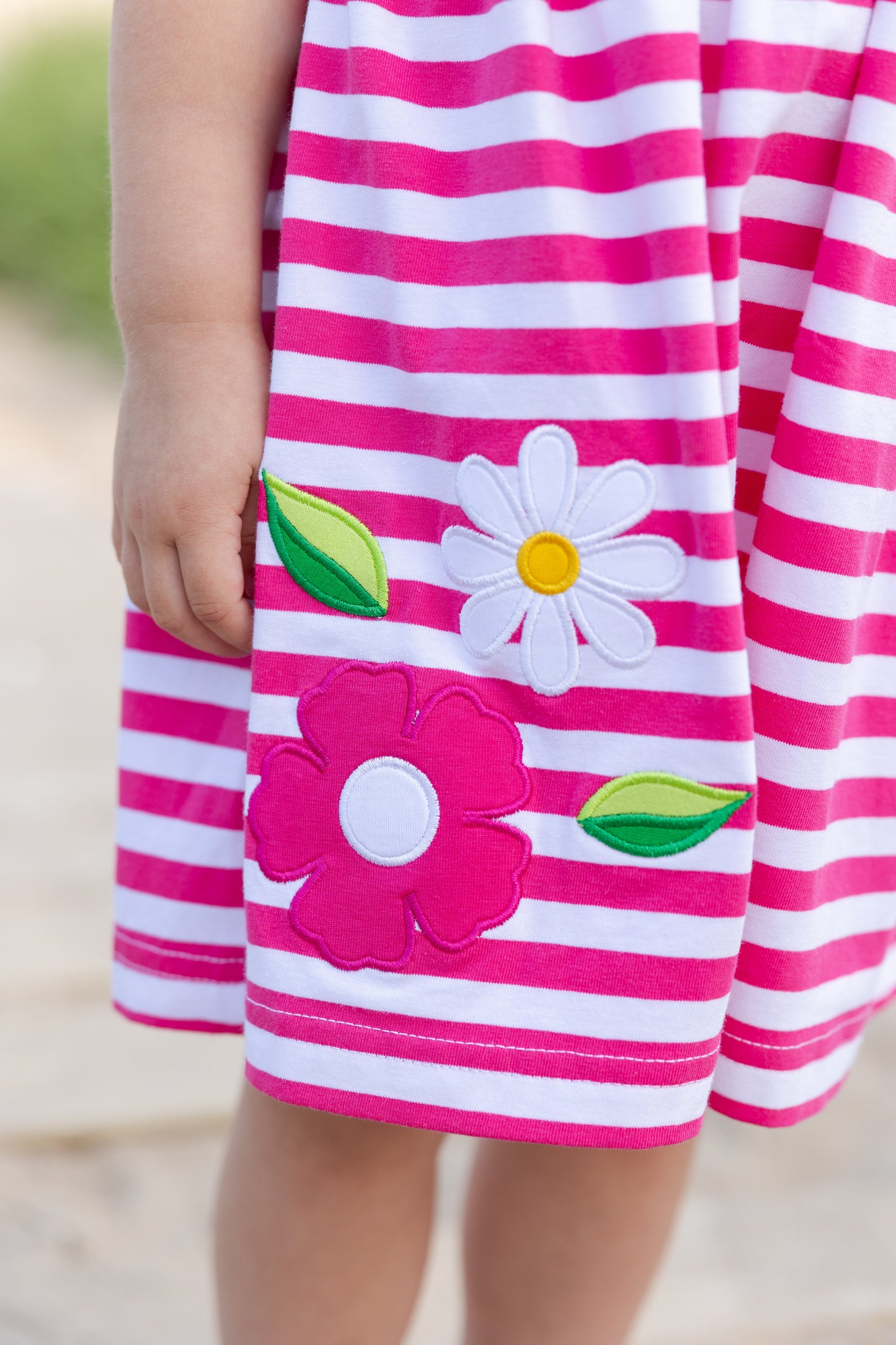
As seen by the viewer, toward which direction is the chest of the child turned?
toward the camera
